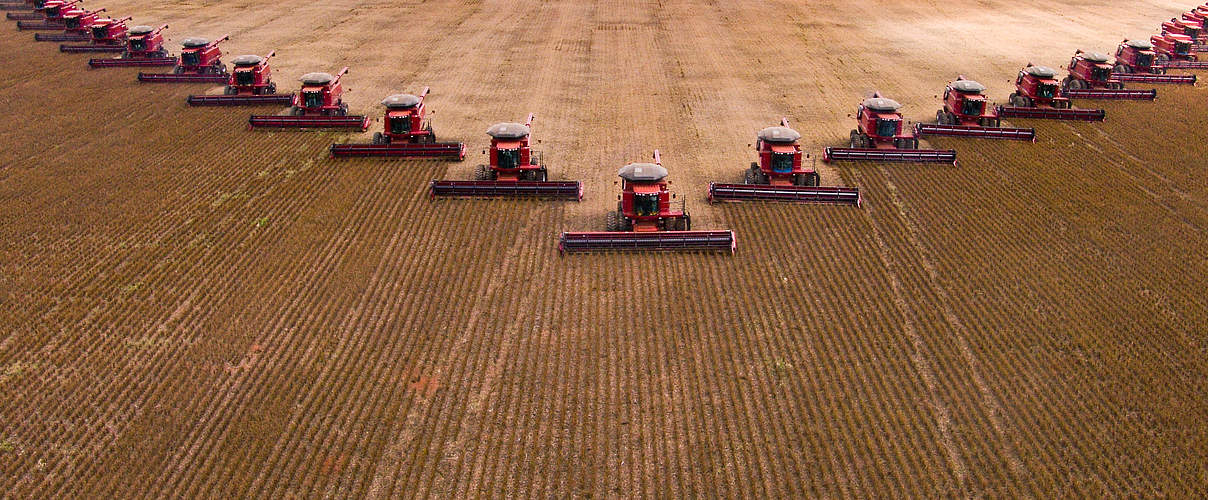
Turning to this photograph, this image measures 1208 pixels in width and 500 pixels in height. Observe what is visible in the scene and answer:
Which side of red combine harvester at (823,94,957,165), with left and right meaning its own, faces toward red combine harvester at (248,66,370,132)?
right

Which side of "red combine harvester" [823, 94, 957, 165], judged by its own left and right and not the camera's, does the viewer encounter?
front

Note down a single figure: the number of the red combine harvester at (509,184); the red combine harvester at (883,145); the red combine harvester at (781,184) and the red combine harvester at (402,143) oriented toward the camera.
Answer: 4

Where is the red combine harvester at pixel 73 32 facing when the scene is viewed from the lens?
facing the viewer and to the left of the viewer

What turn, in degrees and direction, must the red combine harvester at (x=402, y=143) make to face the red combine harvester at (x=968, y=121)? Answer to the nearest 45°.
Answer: approximately 90° to its left

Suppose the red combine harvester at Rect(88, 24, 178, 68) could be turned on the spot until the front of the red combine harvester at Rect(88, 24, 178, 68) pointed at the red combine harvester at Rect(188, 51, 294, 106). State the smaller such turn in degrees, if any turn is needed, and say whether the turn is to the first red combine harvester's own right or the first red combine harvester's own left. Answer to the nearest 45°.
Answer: approximately 45° to the first red combine harvester's own left

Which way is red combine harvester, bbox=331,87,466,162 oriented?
toward the camera

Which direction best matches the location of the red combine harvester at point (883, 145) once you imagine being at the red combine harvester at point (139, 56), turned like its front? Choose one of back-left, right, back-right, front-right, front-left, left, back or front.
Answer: left

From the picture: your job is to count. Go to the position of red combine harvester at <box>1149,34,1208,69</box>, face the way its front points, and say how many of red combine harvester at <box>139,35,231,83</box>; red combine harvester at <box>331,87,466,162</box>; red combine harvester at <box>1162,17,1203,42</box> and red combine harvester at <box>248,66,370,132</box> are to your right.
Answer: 3

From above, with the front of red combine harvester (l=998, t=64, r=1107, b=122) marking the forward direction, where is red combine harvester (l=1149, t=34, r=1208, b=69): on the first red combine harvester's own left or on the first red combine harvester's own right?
on the first red combine harvester's own left

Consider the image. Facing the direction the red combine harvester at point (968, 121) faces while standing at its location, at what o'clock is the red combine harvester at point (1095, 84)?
the red combine harvester at point (1095, 84) is roughly at 7 o'clock from the red combine harvester at point (968, 121).

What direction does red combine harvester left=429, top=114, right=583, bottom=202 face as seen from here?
toward the camera

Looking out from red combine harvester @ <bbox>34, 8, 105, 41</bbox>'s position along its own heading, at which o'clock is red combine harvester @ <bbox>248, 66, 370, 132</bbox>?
red combine harvester @ <bbox>248, 66, 370, 132</bbox> is roughly at 10 o'clock from red combine harvester @ <bbox>34, 8, 105, 41</bbox>.

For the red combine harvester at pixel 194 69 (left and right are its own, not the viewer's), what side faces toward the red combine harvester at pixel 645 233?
left

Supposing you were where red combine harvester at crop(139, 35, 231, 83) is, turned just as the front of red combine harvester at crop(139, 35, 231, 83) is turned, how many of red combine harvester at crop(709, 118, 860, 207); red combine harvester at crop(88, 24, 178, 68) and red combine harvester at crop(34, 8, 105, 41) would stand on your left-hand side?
1

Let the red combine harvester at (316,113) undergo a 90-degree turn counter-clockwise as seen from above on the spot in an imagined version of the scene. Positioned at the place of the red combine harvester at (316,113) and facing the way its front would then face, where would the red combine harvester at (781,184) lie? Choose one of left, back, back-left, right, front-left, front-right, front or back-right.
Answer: front-right

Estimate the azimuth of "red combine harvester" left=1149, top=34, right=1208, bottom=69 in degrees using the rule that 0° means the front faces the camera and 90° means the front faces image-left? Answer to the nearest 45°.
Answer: approximately 315°
